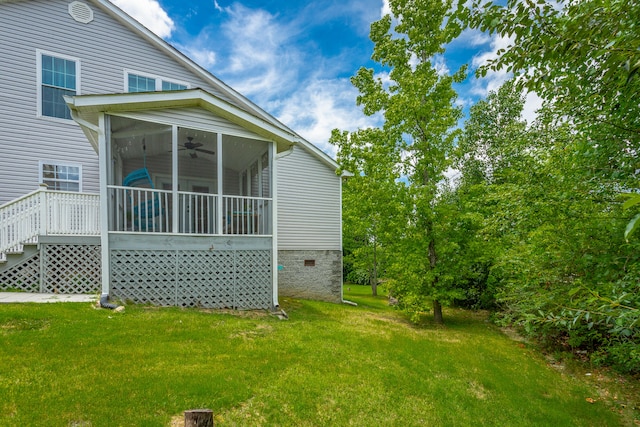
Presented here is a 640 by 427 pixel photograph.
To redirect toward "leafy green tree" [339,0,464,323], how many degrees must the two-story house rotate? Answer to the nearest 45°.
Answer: approximately 90° to its right

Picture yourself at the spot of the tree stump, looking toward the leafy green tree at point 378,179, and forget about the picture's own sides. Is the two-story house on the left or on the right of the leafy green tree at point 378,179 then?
left

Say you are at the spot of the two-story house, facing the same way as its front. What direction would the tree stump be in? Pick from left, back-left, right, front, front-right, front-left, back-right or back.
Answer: back

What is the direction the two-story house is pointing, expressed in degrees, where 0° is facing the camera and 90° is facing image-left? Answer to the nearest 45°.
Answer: approximately 180°
